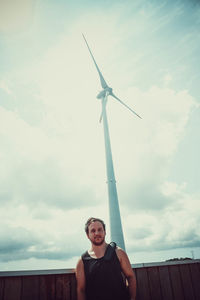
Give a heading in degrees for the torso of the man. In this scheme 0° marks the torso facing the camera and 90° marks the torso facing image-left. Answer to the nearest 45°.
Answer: approximately 0°
